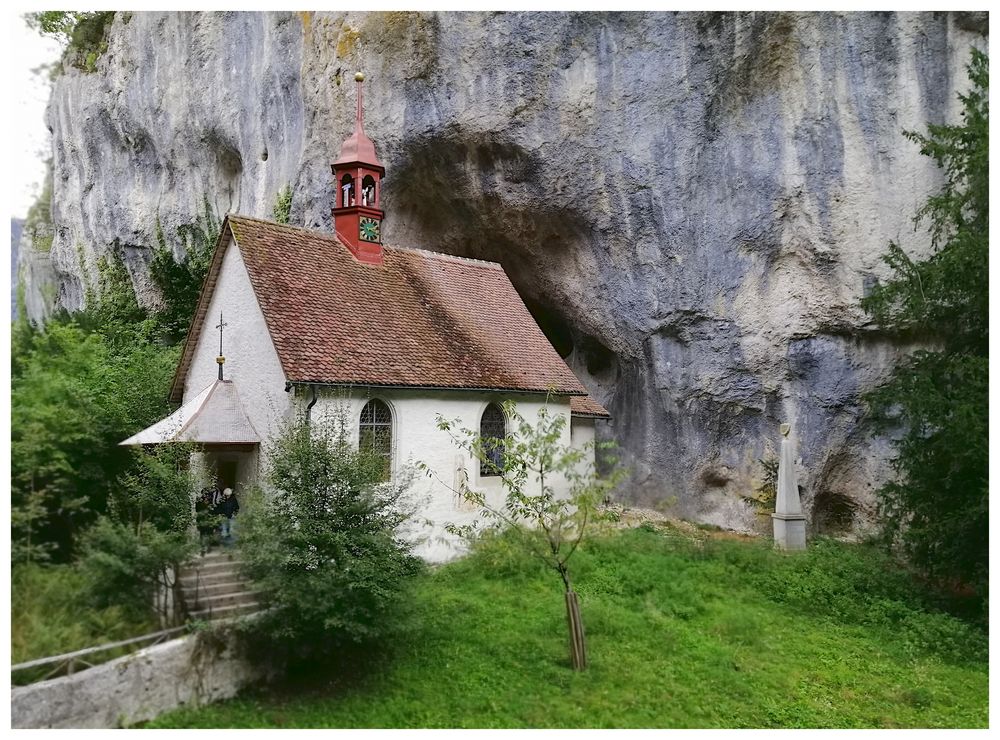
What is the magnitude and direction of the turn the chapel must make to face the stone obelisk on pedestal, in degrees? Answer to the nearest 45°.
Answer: approximately 135° to its left

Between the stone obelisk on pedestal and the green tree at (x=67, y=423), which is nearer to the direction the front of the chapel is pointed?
the green tree

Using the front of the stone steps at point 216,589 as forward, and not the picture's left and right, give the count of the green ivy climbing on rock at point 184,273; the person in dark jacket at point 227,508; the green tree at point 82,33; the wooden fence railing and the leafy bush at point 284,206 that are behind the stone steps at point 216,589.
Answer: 4

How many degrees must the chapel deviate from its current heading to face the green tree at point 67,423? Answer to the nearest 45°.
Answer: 0° — it already faces it

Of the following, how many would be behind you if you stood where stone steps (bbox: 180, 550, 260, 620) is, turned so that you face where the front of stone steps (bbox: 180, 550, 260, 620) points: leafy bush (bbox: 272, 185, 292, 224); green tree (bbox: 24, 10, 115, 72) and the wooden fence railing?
2

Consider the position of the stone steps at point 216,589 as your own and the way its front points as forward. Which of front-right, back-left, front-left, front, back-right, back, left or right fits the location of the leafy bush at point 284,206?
back

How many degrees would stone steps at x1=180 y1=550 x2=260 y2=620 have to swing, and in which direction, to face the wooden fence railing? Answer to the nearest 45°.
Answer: approximately 45° to its right

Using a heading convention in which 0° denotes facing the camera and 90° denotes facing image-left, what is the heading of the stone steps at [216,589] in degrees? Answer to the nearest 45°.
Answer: approximately 0°

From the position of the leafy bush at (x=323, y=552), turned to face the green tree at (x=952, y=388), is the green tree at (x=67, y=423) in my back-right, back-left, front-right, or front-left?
back-left

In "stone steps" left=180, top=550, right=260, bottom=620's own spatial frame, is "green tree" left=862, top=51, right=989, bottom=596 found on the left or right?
on its left
